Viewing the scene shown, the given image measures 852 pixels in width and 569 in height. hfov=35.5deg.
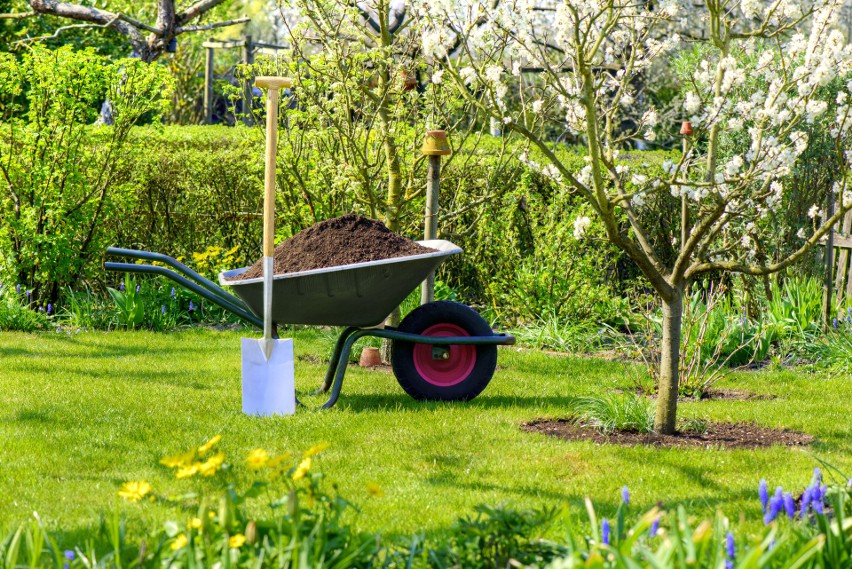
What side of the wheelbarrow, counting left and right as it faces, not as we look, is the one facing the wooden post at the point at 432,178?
left

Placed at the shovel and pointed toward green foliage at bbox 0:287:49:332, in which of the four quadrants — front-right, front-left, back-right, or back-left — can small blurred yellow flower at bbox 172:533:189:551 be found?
back-left

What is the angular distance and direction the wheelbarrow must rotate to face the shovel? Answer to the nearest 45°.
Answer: approximately 135° to its right

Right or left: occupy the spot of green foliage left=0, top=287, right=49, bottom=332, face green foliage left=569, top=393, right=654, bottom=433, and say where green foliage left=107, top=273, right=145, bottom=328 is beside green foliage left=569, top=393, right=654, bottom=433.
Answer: left

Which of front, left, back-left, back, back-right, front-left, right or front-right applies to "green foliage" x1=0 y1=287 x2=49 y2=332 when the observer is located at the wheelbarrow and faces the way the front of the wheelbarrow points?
back-left

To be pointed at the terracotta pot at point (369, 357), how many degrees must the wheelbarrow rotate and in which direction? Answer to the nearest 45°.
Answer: approximately 90° to its left

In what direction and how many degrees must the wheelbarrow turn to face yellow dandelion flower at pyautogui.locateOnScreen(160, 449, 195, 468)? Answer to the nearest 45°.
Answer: approximately 90° to its right

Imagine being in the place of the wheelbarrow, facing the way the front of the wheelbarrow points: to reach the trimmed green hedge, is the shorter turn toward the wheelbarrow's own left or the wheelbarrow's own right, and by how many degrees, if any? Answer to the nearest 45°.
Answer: approximately 90° to the wheelbarrow's own left

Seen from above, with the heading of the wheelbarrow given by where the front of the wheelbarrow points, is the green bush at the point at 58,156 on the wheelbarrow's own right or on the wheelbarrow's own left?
on the wheelbarrow's own left

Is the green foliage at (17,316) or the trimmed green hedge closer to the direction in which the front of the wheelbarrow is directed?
the trimmed green hedge

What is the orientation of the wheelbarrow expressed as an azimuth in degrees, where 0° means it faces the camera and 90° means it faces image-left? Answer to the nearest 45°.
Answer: approximately 270°
